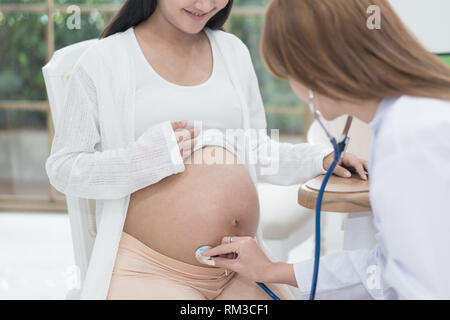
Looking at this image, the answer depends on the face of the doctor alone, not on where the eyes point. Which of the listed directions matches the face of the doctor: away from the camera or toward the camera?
away from the camera

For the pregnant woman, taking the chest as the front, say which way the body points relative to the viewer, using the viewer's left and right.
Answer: facing the viewer and to the right of the viewer
